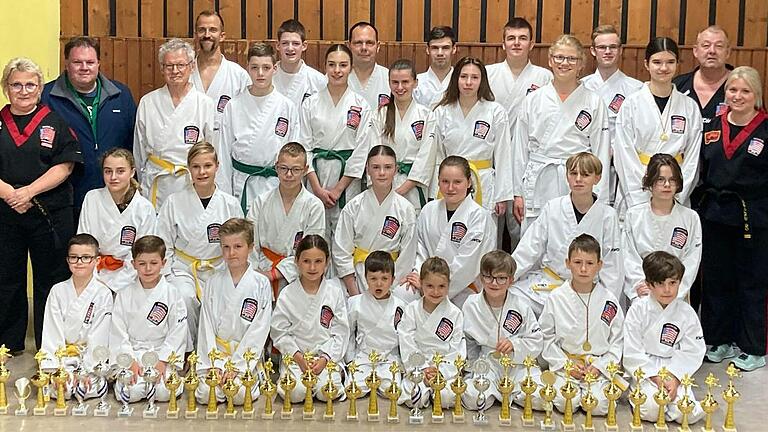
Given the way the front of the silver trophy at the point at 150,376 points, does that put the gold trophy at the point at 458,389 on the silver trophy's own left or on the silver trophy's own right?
on the silver trophy's own left

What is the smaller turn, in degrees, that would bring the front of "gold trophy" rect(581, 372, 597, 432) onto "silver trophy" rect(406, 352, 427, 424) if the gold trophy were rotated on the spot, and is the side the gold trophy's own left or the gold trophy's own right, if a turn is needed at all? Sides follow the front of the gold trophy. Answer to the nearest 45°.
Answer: approximately 90° to the gold trophy's own right

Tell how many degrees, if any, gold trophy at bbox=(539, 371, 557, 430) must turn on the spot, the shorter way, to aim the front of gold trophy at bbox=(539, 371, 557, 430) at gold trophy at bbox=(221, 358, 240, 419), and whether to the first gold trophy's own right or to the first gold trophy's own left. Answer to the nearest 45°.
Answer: approximately 90° to the first gold trophy's own right

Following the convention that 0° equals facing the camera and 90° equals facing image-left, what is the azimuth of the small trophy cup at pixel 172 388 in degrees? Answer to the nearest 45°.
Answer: approximately 0°

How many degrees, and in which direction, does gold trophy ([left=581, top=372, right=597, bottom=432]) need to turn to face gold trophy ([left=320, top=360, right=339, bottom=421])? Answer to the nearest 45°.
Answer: approximately 90° to its right

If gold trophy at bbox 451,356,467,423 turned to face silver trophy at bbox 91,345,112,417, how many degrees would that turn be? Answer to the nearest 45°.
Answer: approximately 90° to its right

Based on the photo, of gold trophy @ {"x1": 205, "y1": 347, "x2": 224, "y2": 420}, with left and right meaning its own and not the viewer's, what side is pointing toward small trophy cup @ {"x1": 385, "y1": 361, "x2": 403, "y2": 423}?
left

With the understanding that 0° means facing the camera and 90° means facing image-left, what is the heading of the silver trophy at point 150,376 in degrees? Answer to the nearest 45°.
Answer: approximately 0°
